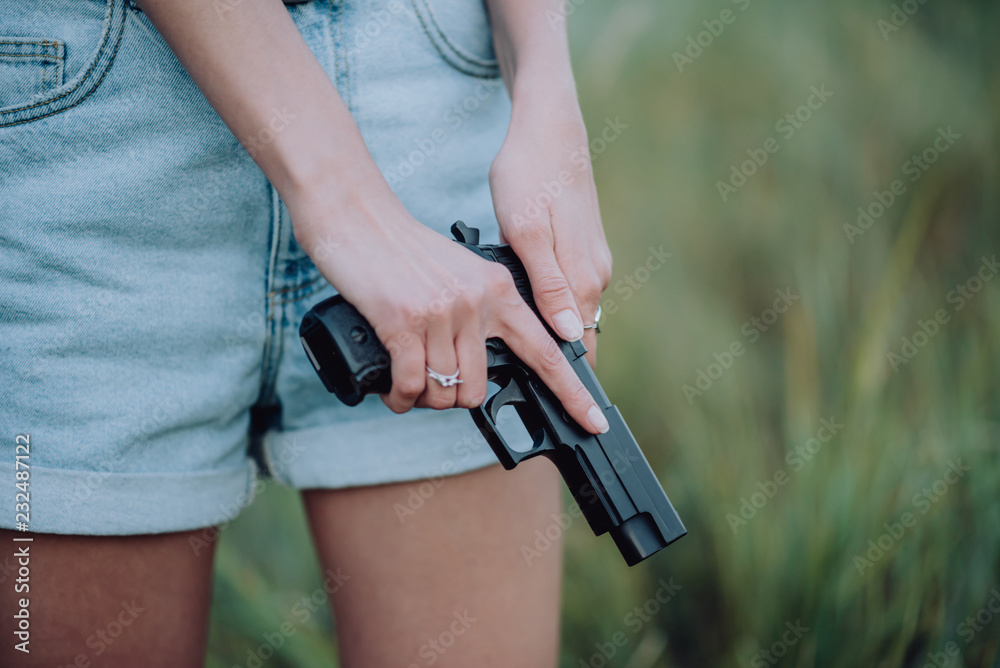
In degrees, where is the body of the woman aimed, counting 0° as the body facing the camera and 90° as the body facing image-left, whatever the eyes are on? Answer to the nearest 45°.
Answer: approximately 315°
